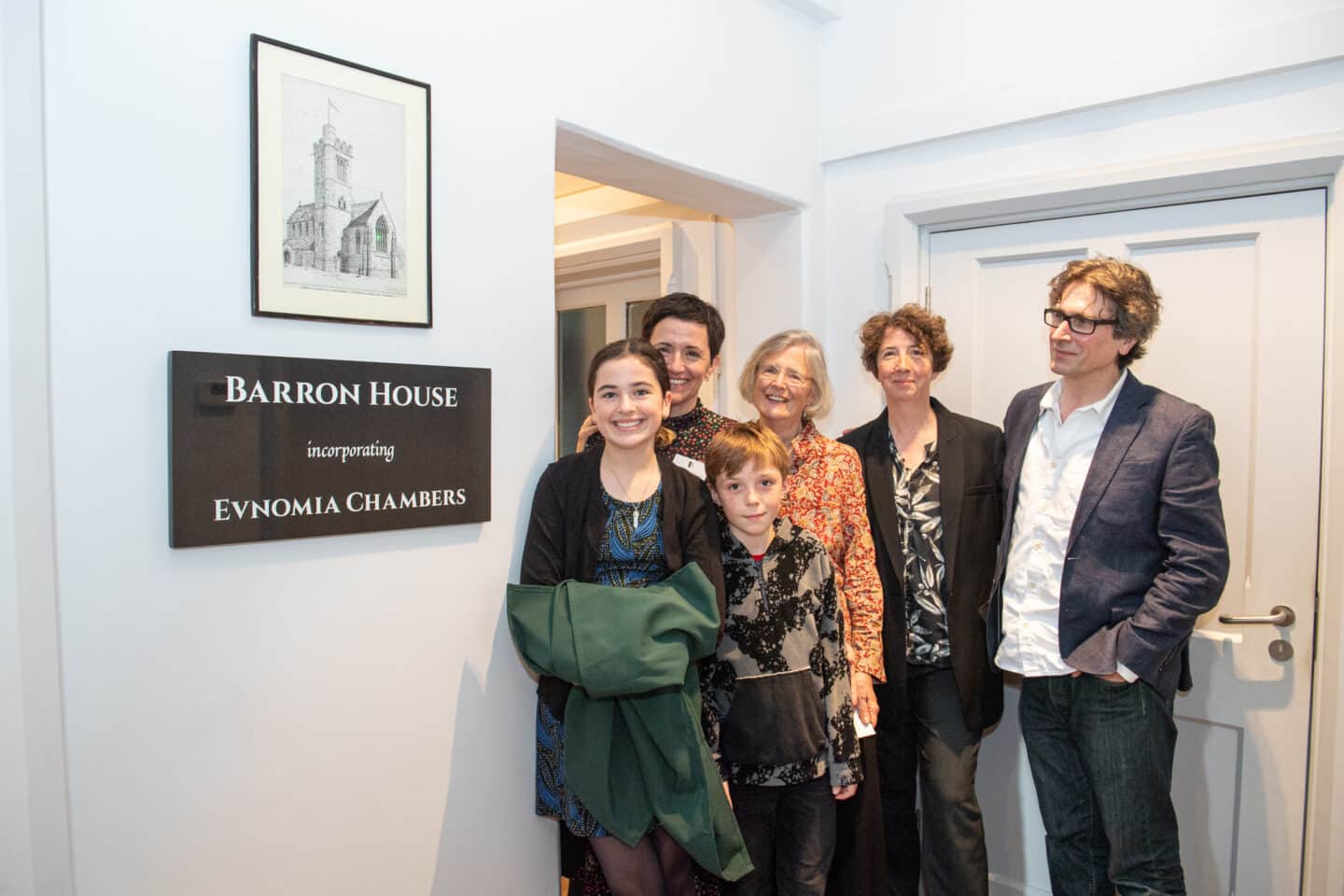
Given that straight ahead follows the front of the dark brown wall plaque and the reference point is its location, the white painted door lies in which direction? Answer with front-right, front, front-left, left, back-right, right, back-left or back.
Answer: front-left

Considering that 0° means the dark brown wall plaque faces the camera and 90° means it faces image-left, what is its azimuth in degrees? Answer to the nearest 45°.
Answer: approximately 315°

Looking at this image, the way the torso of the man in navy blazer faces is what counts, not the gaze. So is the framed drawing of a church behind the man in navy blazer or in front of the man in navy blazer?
in front

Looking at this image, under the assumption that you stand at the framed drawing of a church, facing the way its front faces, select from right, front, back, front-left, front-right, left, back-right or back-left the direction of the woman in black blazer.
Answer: front-left

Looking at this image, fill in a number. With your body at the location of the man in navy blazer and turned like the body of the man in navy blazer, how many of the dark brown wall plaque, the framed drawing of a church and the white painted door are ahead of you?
2

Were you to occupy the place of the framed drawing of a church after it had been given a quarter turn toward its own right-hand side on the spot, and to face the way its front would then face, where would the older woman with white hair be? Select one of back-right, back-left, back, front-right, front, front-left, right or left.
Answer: back-left

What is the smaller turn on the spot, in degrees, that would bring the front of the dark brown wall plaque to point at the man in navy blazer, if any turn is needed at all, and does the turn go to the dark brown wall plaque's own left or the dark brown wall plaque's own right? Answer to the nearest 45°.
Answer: approximately 45° to the dark brown wall plaque's own left

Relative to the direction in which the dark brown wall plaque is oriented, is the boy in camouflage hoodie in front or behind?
in front

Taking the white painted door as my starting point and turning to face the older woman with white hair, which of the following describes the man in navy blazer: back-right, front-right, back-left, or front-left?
front-left

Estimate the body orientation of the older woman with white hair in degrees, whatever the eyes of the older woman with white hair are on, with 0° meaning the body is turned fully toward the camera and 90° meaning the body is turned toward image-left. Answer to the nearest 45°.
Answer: approximately 45°

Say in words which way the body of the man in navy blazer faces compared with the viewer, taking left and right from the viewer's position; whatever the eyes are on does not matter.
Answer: facing the viewer and to the left of the viewer

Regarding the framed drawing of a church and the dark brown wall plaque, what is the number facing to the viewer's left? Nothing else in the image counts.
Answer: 0

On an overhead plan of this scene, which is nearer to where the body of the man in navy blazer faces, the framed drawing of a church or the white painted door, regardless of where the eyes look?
the framed drawing of a church

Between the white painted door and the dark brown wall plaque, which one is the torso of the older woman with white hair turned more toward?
the dark brown wall plaque

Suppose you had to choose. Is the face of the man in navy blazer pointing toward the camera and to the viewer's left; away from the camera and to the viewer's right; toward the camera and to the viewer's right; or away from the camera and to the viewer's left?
toward the camera and to the viewer's left

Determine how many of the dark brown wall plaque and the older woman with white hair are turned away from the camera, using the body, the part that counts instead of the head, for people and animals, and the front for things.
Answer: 0

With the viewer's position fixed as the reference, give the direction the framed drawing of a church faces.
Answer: facing the viewer and to the right of the viewer

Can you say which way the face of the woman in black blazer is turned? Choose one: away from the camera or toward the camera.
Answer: toward the camera
